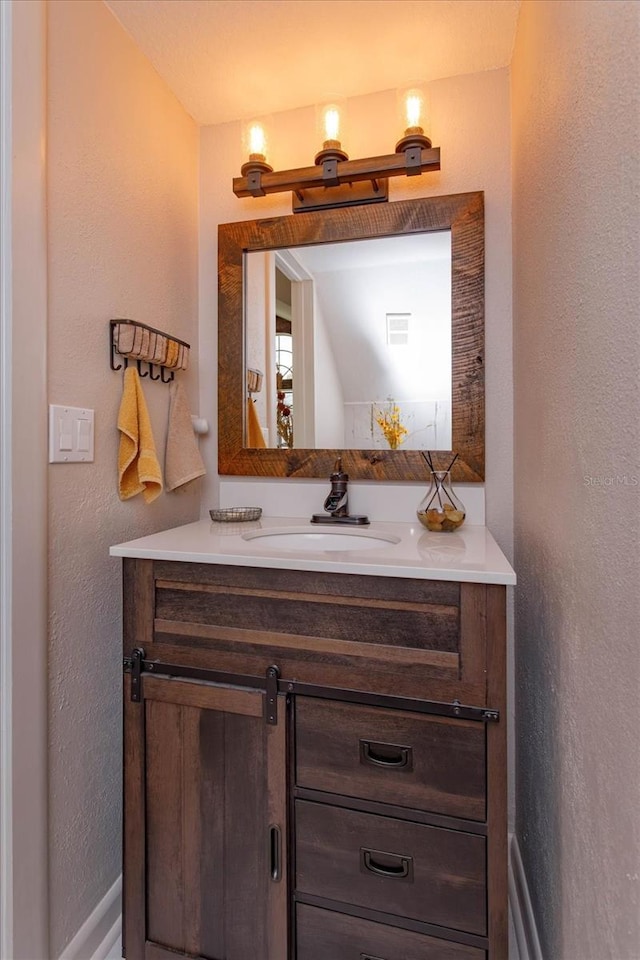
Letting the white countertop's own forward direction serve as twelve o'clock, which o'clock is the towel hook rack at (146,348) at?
The towel hook rack is roughly at 4 o'clock from the white countertop.

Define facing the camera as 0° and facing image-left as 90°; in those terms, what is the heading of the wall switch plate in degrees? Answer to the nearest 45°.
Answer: approximately 315°

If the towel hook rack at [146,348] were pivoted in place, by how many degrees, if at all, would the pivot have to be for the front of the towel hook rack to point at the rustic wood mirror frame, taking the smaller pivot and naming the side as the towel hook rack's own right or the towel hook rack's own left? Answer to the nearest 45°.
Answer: approximately 45° to the towel hook rack's own left

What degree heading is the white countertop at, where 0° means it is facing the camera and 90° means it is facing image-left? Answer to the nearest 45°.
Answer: approximately 0°

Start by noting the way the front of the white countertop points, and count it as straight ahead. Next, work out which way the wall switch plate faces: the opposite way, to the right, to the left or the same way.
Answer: to the left
